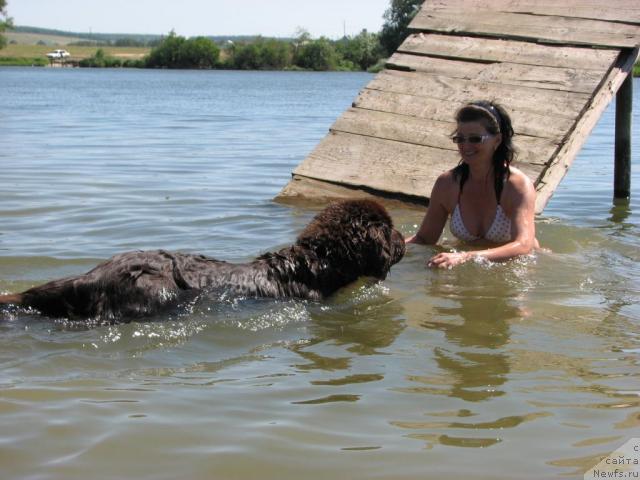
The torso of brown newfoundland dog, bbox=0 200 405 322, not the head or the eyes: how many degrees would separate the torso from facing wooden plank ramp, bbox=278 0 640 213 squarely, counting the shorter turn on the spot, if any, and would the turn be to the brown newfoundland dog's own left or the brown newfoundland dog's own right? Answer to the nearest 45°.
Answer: approximately 45° to the brown newfoundland dog's own left

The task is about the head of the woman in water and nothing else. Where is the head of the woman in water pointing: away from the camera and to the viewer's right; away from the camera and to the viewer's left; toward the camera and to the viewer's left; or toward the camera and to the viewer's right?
toward the camera and to the viewer's left

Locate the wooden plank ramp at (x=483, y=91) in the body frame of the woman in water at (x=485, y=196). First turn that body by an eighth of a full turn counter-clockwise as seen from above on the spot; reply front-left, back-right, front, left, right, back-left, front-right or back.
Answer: back

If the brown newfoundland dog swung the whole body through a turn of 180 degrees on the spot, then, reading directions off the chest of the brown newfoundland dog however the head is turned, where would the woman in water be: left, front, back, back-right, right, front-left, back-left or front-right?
back-right

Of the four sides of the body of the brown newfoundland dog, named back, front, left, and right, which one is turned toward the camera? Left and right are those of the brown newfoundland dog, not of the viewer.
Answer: right
